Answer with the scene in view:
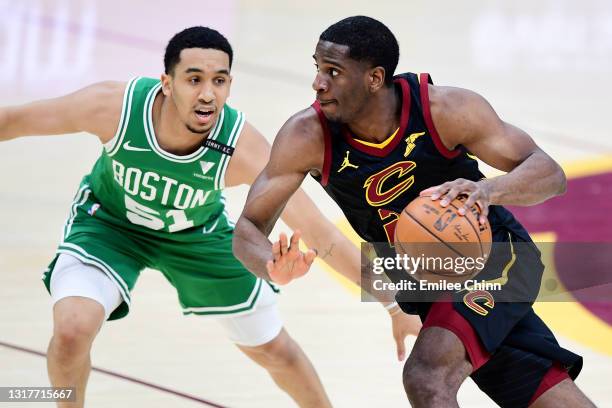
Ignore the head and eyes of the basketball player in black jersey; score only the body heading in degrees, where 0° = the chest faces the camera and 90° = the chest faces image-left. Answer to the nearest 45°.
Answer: approximately 45°

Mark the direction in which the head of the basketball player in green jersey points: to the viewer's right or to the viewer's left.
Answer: to the viewer's right
